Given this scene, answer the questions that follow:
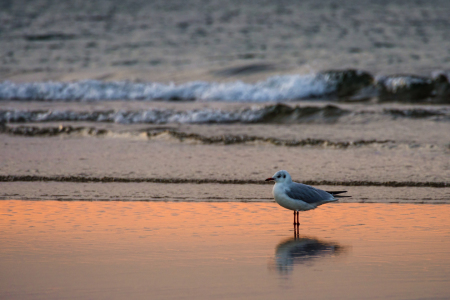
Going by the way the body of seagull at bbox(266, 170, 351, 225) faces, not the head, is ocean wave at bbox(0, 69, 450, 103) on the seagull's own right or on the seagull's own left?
on the seagull's own right

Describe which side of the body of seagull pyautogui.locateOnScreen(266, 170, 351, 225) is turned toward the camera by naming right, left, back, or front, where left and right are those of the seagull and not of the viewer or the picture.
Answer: left

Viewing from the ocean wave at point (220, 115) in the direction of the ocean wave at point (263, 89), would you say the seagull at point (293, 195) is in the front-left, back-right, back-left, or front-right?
back-right

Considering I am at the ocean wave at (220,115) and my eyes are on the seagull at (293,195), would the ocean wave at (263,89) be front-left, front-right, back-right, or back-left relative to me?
back-left

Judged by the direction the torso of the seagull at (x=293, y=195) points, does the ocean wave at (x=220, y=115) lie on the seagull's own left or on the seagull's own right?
on the seagull's own right
